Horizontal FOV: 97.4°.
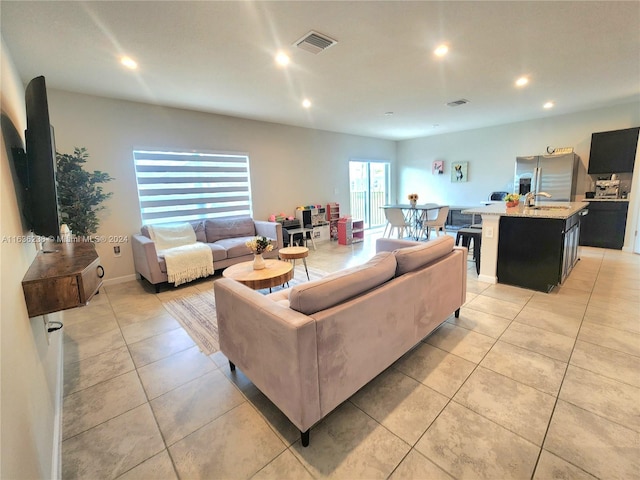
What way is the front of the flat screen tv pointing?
to the viewer's right

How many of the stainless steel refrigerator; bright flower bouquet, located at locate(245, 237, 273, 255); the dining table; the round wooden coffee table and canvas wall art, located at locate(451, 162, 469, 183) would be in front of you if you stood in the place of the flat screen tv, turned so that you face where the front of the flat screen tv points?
5

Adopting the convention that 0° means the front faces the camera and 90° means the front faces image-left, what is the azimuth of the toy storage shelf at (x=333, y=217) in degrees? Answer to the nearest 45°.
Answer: approximately 315°

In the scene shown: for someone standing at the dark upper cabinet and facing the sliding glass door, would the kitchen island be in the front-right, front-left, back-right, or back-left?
front-left

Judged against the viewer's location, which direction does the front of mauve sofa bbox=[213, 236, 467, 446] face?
facing away from the viewer and to the left of the viewer

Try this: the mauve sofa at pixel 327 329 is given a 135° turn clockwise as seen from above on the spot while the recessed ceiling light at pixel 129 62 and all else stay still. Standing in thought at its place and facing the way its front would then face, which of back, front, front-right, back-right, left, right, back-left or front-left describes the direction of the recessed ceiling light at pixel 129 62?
back-left

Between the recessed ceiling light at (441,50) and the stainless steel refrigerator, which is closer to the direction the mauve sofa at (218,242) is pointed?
the recessed ceiling light

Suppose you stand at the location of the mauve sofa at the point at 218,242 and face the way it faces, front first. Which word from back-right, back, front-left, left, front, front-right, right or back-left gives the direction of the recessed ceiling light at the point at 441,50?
front

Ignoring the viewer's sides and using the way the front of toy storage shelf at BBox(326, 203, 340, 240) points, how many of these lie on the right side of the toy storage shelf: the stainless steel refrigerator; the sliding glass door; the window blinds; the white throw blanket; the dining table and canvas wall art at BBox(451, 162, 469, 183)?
2

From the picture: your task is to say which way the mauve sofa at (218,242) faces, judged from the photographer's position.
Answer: facing the viewer and to the right of the viewer

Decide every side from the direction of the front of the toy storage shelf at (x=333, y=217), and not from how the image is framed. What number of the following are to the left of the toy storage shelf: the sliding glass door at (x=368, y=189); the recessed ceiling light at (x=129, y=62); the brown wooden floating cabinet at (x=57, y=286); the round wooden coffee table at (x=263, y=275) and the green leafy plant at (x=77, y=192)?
1

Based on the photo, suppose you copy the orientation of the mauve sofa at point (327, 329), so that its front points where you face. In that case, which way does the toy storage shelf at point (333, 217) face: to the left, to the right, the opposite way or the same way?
the opposite way

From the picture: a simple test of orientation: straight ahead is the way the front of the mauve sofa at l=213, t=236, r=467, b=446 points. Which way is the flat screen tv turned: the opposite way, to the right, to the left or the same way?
to the right

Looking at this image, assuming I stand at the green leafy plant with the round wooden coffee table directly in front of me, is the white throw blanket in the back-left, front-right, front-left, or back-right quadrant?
front-left

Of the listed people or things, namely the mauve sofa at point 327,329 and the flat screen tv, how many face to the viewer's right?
1

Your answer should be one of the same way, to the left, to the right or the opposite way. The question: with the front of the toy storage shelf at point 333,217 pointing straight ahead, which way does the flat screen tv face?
to the left

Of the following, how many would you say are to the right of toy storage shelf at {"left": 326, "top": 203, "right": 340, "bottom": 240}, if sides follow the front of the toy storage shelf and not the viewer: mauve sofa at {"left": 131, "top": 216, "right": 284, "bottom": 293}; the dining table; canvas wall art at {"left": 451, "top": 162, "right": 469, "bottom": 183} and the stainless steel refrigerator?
1

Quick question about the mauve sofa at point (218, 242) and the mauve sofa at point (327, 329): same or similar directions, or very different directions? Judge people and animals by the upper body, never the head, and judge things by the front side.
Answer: very different directions
